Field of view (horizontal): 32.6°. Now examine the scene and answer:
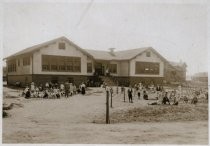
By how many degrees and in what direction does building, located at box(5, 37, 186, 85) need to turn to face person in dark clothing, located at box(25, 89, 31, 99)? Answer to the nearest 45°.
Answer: approximately 90° to its right

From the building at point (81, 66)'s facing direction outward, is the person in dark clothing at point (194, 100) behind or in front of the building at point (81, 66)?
in front

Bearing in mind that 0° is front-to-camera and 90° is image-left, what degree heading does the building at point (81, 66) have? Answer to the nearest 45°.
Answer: approximately 315°
